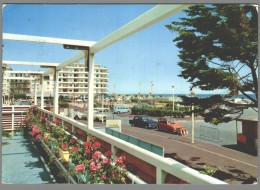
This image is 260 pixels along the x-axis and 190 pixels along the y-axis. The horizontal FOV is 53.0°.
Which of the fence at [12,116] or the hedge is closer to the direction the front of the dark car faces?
the fence
